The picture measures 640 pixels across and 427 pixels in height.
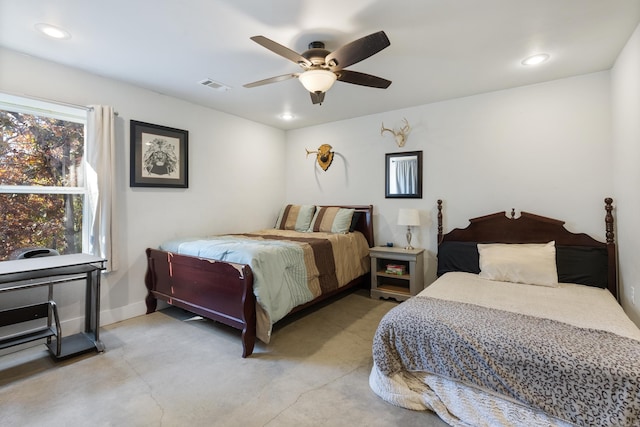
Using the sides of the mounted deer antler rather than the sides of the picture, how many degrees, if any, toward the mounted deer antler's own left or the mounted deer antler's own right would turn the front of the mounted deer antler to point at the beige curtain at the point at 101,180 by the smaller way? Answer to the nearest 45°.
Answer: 0° — it already faces it

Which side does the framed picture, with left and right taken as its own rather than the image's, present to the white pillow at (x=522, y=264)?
front

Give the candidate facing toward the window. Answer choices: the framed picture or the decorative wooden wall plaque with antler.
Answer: the decorative wooden wall plaque with antler

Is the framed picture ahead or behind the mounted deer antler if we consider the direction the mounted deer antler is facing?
ahead

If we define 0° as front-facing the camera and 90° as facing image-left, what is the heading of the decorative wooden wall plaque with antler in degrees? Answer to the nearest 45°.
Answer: approximately 45°

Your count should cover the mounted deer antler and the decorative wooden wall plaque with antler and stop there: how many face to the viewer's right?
0

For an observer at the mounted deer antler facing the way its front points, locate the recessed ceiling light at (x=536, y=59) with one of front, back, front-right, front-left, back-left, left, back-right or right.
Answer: left

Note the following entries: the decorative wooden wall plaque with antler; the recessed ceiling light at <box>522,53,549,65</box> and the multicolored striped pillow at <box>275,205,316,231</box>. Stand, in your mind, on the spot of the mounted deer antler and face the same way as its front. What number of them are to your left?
1

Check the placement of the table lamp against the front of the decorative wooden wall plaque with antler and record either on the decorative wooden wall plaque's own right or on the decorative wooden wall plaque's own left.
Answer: on the decorative wooden wall plaque's own left

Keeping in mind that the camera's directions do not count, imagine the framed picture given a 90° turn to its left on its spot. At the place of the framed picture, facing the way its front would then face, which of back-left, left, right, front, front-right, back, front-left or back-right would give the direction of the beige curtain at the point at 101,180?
back

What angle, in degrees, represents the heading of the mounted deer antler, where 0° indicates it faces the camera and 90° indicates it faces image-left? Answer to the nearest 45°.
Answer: approximately 45°

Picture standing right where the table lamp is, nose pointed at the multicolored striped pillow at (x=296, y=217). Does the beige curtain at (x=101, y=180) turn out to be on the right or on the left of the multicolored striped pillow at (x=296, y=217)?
left

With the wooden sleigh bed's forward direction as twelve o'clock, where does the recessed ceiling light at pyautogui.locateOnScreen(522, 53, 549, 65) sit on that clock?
The recessed ceiling light is roughly at 8 o'clock from the wooden sleigh bed.

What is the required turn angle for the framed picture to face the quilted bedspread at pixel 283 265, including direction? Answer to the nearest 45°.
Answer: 0° — it already faces it

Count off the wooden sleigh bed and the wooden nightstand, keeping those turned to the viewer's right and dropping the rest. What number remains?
0

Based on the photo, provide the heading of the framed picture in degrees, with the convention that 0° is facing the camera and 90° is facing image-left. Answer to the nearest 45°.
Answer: approximately 315°

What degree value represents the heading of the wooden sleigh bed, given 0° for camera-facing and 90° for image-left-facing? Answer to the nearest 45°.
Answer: approximately 45°

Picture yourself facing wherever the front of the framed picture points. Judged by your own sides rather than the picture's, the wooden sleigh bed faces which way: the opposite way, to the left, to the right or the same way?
to the right
